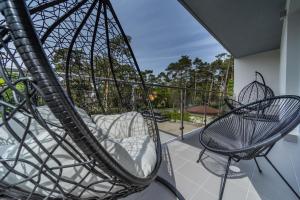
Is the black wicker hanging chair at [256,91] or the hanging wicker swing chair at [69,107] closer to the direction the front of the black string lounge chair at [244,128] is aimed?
the hanging wicker swing chair

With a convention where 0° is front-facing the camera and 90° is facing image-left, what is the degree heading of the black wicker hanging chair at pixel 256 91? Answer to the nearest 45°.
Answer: approximately 45°

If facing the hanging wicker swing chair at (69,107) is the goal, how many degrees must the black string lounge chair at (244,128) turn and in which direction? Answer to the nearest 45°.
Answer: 0° — it already faces it

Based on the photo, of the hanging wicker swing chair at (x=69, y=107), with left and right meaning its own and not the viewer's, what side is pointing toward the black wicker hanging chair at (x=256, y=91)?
left

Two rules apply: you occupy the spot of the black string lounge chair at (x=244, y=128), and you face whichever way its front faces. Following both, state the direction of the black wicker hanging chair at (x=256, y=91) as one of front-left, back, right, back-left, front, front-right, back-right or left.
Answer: back-right

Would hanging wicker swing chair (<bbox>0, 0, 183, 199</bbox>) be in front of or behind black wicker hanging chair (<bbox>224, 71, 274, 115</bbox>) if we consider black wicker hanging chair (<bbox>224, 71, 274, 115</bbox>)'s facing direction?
in front

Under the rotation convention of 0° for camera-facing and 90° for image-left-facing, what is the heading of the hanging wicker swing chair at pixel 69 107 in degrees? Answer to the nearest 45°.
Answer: approximately 315°

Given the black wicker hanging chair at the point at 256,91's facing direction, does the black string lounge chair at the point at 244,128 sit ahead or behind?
ahead
